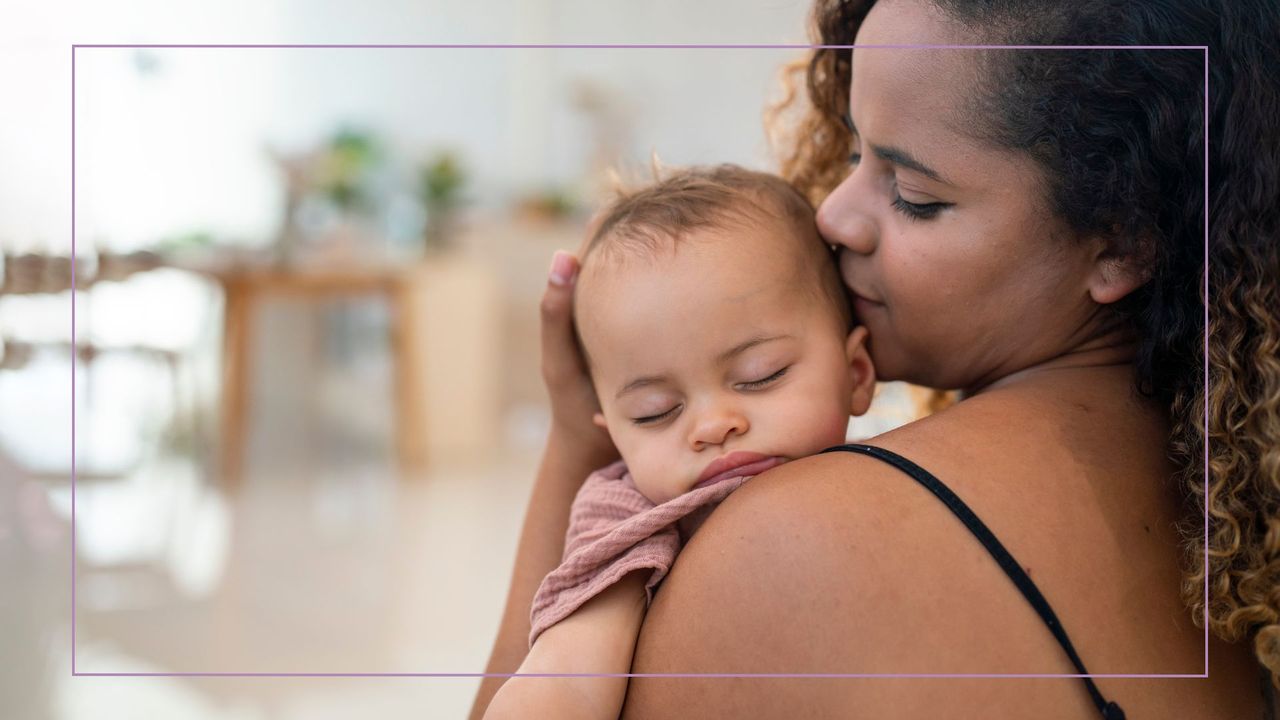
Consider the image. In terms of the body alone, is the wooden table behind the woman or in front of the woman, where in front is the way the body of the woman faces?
in front

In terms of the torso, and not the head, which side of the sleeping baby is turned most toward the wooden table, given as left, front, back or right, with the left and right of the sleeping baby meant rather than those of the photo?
back

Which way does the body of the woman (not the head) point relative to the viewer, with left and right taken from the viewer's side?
facing away from the viewer and to the left of the viewer

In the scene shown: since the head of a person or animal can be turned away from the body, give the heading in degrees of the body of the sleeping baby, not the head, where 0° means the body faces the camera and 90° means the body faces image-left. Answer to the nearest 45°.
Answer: approximately 0°

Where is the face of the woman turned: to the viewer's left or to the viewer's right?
to the viewer's left
